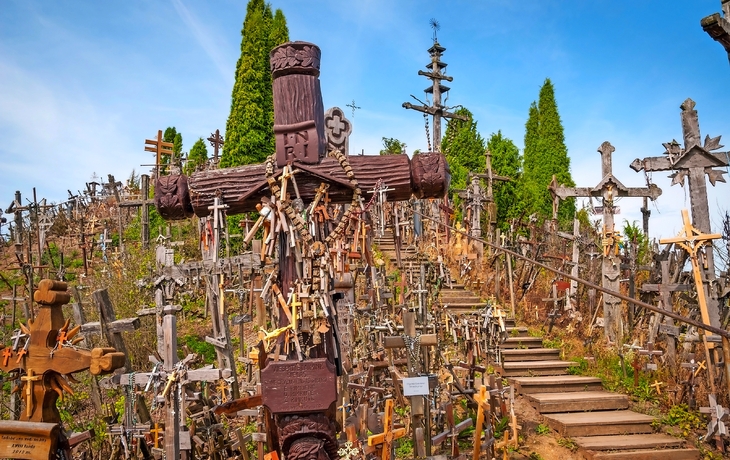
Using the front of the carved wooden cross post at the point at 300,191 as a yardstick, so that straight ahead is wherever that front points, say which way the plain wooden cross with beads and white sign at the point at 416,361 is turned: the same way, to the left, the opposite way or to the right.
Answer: the same way

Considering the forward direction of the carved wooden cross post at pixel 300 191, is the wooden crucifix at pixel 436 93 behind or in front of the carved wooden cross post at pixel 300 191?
behind

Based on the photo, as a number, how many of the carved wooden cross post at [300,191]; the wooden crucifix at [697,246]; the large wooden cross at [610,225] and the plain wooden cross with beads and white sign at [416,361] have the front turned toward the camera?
4

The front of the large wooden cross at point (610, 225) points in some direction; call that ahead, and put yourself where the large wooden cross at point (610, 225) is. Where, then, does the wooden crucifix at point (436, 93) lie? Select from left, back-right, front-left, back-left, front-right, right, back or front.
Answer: back-right

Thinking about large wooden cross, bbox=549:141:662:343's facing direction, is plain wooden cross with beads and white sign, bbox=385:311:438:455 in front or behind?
in front

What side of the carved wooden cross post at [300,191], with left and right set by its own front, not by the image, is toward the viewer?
front

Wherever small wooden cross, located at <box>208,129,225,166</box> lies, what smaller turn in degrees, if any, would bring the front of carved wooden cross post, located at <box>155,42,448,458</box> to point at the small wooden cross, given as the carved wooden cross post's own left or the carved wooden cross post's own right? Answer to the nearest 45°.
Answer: approximately 180°

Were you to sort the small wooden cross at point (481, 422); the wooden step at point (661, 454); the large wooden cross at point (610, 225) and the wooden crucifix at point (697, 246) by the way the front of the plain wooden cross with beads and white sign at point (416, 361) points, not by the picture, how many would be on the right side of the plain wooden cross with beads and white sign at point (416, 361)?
0

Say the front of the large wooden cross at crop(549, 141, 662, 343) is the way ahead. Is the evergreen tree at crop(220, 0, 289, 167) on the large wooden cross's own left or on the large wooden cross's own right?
on the large wooden cross's own right

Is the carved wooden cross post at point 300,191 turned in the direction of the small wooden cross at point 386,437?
no

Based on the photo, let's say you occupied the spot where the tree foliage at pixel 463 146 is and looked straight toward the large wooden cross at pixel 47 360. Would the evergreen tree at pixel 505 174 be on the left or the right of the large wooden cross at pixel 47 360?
left

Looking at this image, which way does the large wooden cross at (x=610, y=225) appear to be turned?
toward the camera

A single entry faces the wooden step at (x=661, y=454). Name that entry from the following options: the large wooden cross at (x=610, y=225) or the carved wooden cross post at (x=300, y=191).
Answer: the large wooden cross

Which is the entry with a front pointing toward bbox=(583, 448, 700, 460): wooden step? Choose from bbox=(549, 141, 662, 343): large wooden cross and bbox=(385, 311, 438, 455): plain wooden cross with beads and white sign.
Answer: the large wooden cross

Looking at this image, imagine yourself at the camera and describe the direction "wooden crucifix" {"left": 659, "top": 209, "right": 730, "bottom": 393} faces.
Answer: facing the viewer

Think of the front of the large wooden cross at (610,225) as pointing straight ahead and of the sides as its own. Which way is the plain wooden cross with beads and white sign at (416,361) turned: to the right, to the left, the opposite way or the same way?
the same way

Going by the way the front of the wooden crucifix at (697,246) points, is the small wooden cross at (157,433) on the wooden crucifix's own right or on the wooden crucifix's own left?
on the wooden crucifix's own right

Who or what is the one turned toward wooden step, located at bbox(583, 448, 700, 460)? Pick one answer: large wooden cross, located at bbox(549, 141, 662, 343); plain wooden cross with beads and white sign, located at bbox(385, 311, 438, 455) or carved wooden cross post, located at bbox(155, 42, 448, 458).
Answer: the large wooden cross

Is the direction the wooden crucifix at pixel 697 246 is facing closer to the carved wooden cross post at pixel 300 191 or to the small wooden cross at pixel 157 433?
the carved wooden cross post
